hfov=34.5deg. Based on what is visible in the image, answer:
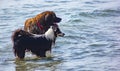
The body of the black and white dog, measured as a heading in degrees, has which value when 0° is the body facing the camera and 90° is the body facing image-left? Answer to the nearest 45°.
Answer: approximately 270°

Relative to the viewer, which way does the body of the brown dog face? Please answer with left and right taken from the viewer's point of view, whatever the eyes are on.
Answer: facing to the right of the viewer

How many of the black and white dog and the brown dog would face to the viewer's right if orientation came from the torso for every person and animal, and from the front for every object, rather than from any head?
2
